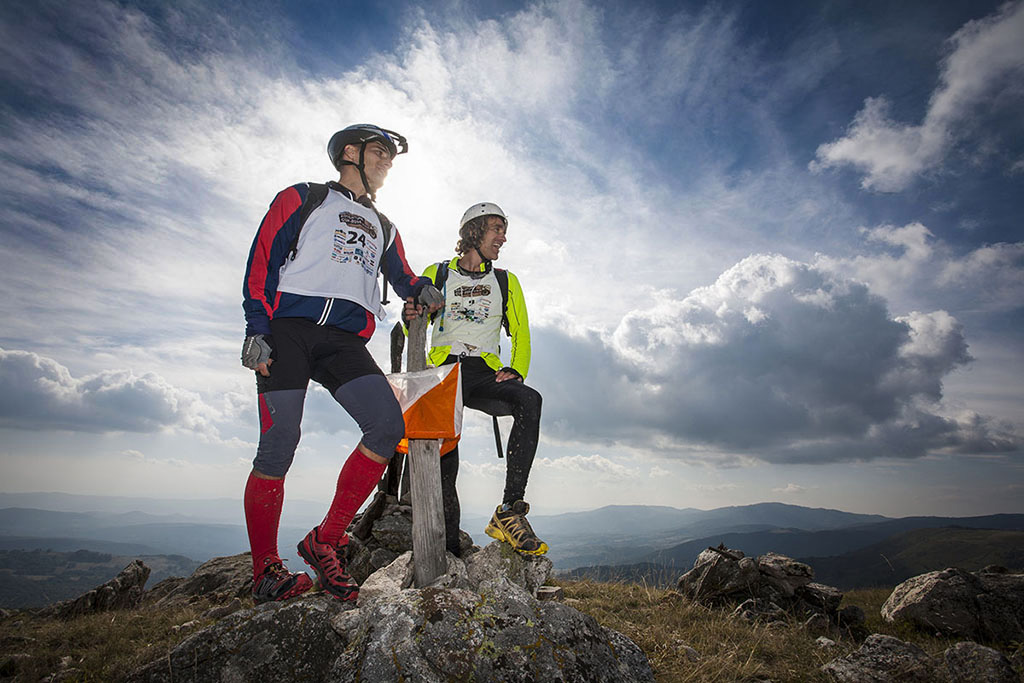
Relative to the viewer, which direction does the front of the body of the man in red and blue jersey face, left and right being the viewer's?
facing the viewer and to the right of the viewer

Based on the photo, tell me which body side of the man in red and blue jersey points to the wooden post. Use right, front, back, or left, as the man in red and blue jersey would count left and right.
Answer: left

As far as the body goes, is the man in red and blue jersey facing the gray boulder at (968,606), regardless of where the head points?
no

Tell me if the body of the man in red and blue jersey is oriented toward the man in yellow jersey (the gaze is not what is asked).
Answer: no

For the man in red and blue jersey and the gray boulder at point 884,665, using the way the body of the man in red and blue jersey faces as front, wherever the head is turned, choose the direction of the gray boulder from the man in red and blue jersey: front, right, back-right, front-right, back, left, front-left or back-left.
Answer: front-left

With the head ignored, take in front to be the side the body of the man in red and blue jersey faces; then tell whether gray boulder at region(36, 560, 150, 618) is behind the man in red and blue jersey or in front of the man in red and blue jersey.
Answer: behind

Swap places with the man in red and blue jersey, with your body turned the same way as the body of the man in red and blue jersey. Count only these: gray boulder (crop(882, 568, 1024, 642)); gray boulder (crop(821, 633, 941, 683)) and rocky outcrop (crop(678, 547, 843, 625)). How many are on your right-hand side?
0

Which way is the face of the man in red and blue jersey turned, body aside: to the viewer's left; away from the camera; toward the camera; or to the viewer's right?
to the viewer's right

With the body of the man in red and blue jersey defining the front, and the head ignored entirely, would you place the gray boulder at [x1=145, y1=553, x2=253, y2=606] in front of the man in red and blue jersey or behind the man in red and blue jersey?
behind

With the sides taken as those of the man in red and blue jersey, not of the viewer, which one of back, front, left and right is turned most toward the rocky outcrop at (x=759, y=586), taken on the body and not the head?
left
